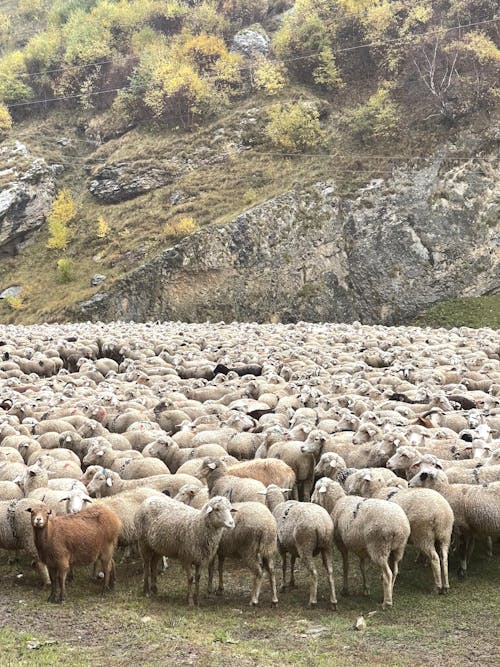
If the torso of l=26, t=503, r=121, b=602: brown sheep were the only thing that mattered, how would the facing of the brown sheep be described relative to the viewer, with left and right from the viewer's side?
facing the viewer and to the left of the viewer

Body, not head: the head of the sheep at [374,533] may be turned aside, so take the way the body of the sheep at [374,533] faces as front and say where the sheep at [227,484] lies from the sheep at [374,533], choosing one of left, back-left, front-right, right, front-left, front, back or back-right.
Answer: front

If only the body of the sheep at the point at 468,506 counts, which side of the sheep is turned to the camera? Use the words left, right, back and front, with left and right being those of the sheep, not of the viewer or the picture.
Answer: left

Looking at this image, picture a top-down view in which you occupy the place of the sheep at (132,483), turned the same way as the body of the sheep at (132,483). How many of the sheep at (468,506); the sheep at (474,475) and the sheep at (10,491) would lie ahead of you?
1

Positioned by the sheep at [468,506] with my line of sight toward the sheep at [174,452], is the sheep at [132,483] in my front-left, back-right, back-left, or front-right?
front-left

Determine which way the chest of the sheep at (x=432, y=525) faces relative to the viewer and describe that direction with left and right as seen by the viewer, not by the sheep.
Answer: facing away from the viewer and to the left of the viewer

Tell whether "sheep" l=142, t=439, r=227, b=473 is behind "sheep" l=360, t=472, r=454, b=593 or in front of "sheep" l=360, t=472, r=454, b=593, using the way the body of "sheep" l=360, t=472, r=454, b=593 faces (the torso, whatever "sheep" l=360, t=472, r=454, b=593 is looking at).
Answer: in front

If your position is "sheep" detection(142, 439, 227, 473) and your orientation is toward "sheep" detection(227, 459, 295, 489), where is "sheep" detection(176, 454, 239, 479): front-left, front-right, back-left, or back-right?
front-right

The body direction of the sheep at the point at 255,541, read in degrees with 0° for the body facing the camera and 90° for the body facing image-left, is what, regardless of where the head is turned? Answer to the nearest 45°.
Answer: approximately 135°

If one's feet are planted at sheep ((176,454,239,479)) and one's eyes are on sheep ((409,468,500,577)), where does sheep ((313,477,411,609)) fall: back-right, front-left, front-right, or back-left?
front-right

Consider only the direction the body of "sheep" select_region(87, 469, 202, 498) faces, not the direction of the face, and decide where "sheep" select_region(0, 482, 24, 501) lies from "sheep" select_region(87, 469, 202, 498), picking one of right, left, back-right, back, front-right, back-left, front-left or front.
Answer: front

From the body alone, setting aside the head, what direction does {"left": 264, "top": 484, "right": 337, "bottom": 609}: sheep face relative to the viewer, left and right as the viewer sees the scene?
facing away from the viewer and to the left of the viewer

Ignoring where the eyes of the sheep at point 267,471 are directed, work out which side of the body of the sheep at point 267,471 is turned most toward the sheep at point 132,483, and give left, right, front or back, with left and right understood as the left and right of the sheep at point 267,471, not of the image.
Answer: front
